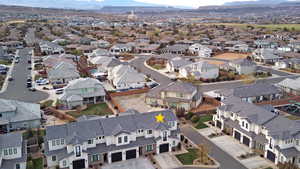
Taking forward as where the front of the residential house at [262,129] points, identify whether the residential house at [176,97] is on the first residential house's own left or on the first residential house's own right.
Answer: on the first residential house's own right

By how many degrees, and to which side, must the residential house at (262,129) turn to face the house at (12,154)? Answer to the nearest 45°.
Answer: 0° — it already faces it

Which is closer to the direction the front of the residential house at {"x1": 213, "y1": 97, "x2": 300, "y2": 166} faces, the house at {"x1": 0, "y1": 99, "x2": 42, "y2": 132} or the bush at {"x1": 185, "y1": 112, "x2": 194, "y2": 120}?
the house

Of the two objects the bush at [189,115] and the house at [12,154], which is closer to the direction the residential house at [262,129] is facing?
the house

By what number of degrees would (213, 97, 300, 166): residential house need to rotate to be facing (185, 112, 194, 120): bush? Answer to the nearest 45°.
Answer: approximately 90° to its right

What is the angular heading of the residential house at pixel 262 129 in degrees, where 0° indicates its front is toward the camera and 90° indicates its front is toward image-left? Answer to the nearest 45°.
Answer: approximately 45°
